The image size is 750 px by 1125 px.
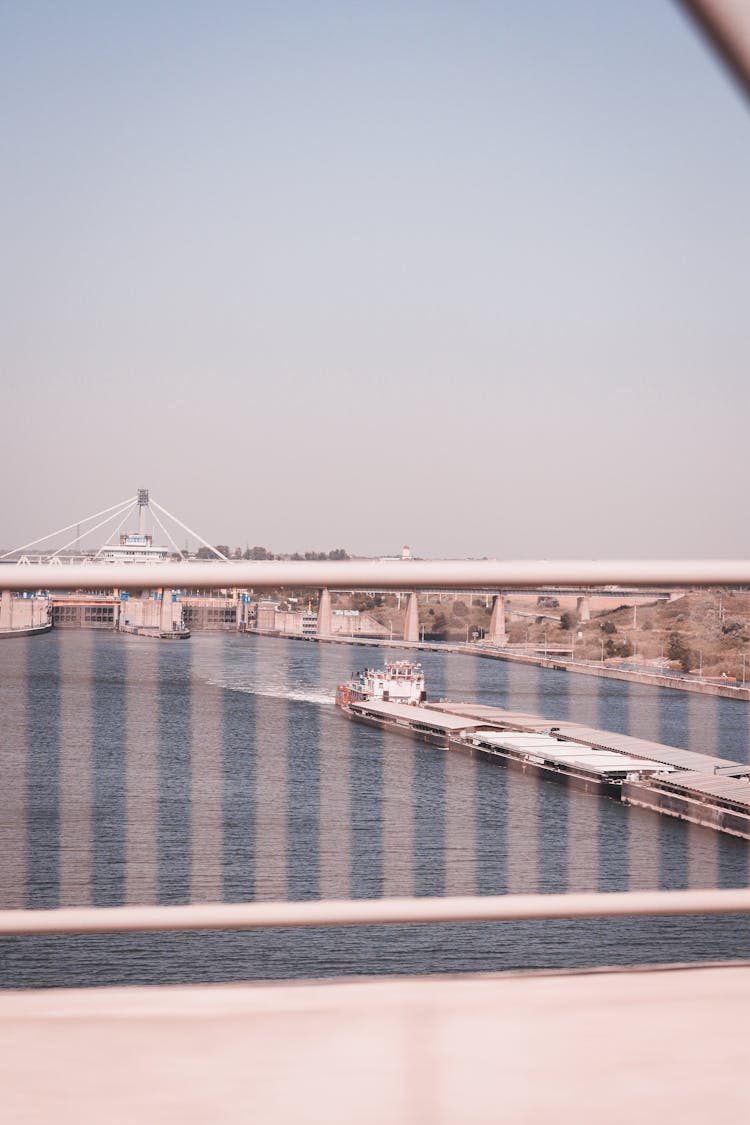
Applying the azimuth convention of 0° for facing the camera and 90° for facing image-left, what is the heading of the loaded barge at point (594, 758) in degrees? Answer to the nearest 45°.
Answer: approximately 315°
